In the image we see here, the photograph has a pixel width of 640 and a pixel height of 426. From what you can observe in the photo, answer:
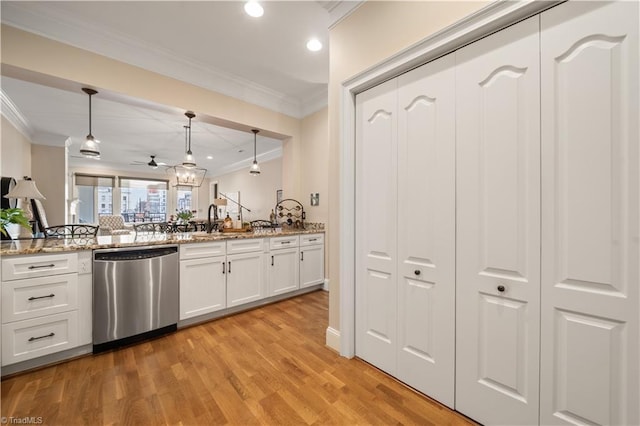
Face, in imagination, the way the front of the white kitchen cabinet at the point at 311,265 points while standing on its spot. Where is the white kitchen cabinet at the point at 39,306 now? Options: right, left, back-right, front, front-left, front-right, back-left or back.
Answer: right

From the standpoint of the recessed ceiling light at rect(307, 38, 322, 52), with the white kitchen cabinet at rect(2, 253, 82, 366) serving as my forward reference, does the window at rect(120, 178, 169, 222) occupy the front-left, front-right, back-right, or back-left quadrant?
front-right

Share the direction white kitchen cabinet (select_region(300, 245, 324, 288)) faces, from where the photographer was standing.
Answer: facing the viewer and to the right of the viewer

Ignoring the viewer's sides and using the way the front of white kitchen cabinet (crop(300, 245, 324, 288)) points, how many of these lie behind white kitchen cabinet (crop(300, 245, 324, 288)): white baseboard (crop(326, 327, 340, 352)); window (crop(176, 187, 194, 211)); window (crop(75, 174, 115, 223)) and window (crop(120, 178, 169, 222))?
3

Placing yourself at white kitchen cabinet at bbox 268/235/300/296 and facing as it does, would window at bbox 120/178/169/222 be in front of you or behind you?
behind

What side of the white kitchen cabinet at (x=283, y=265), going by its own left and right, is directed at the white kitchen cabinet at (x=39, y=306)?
right

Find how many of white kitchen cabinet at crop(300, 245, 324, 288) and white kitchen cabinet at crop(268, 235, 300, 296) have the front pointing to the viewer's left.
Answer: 0

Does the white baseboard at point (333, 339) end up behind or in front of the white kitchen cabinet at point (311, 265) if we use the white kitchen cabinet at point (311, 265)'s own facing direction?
in front

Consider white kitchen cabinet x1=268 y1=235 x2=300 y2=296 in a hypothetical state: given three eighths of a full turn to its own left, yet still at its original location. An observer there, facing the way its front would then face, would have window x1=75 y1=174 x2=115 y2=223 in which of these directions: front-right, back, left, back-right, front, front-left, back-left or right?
front-left

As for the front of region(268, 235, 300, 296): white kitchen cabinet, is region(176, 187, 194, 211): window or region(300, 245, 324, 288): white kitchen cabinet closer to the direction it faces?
the white kitchen cabinet

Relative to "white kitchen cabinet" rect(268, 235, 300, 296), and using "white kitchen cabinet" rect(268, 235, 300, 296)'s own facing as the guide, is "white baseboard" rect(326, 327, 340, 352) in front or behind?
in front
